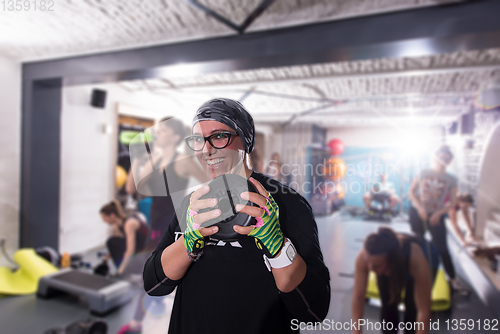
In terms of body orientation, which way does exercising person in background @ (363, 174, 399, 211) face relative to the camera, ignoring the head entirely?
toward the camera

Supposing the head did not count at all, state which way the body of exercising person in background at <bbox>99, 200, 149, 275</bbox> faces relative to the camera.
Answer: to the viewer's left

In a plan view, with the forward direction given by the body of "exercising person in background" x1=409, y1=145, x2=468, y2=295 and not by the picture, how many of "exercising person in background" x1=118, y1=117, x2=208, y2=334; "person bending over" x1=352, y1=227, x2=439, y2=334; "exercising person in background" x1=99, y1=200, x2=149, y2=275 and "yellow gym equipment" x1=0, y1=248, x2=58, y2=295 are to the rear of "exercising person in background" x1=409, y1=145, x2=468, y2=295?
0

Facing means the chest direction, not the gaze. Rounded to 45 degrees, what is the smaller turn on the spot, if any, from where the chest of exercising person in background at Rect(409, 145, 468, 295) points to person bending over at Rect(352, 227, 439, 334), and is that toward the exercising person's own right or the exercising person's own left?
0° — they already face them

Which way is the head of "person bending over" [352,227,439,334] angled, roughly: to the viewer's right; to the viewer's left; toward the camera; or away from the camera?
toward the camera

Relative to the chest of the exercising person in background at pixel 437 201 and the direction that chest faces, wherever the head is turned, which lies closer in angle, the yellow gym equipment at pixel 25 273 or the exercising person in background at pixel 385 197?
the yellow gym equipment

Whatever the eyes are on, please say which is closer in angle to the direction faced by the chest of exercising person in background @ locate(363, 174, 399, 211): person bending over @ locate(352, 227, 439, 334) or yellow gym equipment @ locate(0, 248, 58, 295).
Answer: the person bending over

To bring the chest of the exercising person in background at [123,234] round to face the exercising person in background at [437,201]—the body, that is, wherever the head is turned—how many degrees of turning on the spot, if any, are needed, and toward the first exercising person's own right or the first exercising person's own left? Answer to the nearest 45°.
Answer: approximately 180°

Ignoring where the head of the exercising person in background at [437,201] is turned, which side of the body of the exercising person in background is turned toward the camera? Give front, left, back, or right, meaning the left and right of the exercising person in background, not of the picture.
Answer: front

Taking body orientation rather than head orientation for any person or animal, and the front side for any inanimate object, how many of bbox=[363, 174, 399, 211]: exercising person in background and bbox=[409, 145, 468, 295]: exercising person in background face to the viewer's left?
0

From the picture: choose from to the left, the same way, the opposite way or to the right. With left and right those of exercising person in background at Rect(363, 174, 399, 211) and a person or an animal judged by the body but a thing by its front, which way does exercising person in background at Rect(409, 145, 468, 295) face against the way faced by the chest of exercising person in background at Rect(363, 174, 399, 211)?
the same way

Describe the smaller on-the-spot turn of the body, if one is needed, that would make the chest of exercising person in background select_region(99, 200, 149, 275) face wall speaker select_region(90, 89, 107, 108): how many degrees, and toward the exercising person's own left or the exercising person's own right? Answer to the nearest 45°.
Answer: approximately 90° to the exercising person's own right

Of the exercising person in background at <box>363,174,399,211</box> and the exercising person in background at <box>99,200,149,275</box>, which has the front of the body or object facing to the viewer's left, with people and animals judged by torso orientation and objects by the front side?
the exercising person in background at <box>99,200,149,275</box>

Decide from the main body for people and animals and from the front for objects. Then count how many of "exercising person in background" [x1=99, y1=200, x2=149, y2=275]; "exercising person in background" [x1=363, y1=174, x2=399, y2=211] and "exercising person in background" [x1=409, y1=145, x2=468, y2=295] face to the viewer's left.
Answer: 1

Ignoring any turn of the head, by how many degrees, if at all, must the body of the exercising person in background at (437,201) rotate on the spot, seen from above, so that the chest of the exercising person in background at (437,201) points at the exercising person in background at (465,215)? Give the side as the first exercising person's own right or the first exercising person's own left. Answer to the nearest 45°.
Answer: approximately 135° to the first exercising person's own left

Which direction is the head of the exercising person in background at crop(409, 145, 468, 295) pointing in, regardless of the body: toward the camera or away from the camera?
toward the camera
